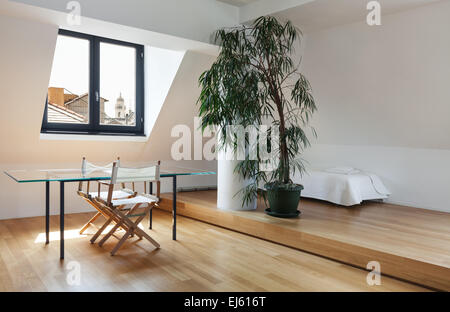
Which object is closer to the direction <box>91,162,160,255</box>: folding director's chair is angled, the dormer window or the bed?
the dormer window

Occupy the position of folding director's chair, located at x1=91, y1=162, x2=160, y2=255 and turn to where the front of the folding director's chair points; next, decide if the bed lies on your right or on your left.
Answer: on your right

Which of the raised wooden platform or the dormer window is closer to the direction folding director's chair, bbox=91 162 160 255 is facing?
the dormer window

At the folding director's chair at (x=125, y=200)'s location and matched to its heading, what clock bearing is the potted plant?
The potted plant is roughly at 4 o'clock from the folding director's chair.

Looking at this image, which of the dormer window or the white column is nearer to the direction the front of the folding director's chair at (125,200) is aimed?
the dormer window

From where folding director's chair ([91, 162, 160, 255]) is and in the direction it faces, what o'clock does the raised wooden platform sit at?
The raised wooden platform is roughly at 5 o'clock from the folding director's chair.

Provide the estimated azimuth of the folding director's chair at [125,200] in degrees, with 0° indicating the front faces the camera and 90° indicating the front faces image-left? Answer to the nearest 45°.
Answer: approximately 135°

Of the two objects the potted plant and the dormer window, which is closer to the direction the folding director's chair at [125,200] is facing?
the dormer window

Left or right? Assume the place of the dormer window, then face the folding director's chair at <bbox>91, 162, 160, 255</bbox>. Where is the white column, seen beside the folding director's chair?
left

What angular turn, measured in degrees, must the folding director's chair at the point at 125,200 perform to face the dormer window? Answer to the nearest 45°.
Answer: approximately 45° to its right

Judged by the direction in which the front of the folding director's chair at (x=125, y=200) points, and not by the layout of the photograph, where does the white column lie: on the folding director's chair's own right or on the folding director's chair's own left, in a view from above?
on the folding director's chair's own right

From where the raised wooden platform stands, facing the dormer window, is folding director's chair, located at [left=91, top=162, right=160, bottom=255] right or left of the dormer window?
left
